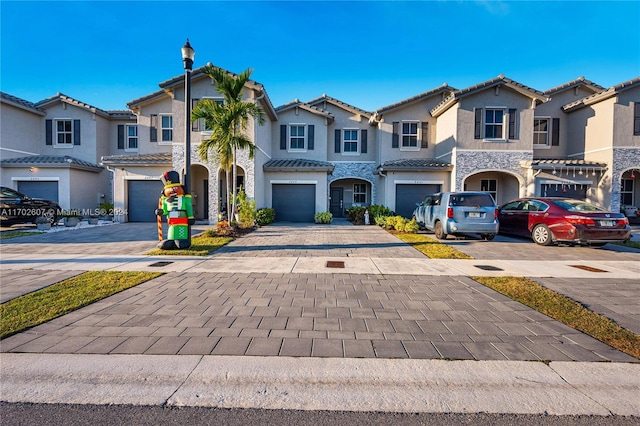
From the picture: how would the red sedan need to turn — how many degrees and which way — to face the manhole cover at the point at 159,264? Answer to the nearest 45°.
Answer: approximately 90° to its left

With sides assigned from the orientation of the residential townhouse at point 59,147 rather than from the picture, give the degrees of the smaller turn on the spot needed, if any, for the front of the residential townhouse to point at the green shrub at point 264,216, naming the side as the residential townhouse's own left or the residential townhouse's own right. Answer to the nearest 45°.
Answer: approximately 45° to the residential townhouse's own left

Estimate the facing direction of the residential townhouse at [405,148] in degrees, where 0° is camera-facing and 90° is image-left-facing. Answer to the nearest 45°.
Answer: approximately 0°

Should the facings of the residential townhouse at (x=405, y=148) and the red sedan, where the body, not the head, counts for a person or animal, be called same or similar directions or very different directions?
very different directions

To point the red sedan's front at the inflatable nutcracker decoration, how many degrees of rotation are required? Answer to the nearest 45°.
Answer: approximately 90° to its left

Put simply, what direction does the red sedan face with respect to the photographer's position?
facing away from the viewer and to the left of the viewer

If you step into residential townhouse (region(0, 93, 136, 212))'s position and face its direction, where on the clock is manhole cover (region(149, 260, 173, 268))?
The manhole cover is roughly at 12 o'clock from the residential townhouse.
